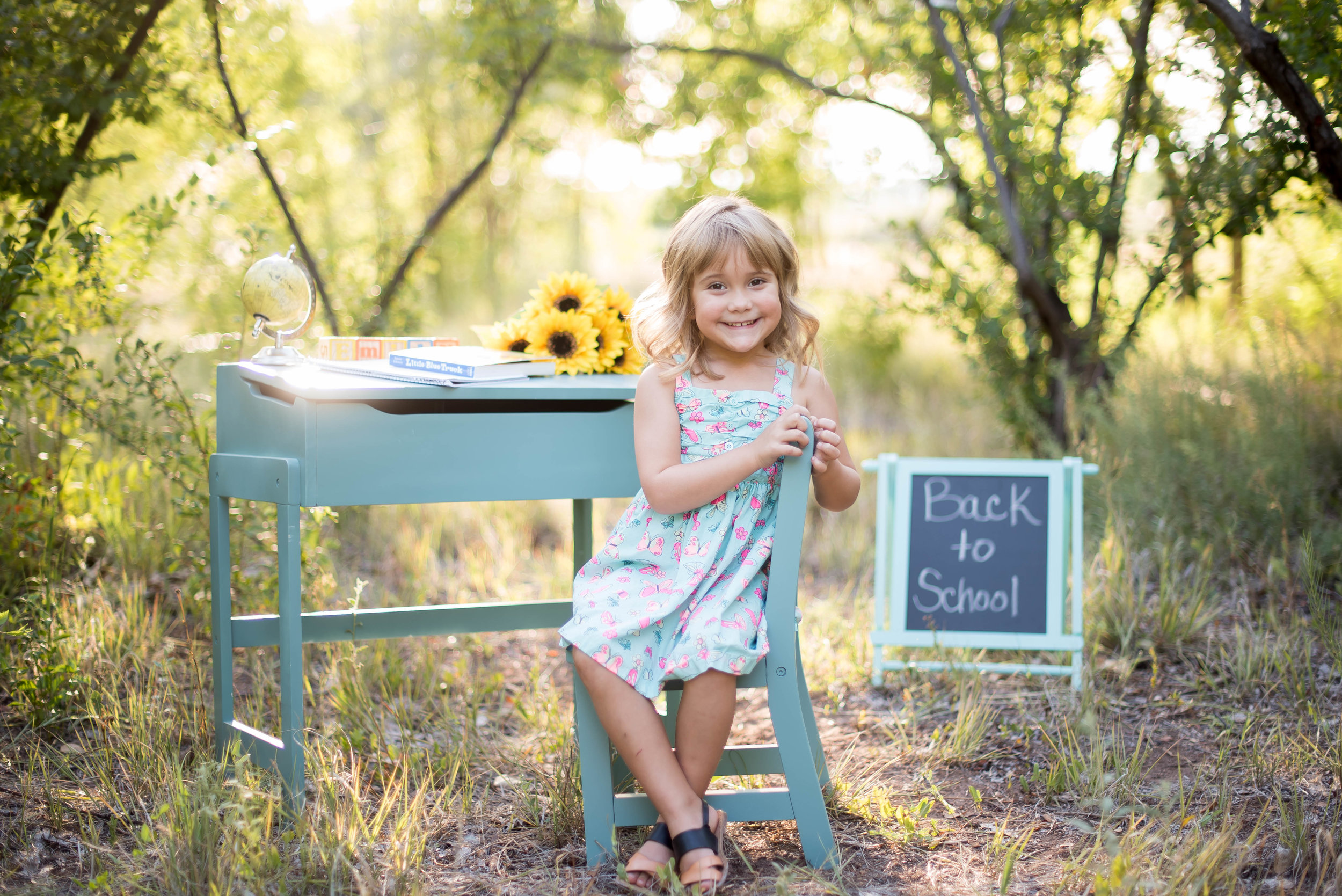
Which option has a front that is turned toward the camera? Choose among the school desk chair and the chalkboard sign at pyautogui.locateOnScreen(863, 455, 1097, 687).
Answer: the chalkboard sign

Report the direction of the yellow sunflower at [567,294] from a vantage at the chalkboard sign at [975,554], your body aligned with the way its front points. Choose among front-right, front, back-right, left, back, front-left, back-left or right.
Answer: front-right

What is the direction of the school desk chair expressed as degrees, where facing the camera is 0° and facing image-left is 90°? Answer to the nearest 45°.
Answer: approximately 90°

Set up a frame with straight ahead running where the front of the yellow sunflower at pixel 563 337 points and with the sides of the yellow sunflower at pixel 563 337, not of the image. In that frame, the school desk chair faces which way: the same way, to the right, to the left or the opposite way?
to the right

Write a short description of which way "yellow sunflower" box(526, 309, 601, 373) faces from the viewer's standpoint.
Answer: facing the viewer

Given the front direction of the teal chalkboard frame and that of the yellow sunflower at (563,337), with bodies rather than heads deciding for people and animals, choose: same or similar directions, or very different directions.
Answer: same or similar directions

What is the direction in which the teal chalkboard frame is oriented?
toward the camera

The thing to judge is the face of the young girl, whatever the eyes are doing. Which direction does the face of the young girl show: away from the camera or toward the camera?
toward the camera

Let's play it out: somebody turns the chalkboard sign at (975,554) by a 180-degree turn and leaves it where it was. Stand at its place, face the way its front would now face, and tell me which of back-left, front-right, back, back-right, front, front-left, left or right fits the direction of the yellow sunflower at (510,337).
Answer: back-left

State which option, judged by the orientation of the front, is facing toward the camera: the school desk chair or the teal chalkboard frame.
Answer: the teal chalkboard frame

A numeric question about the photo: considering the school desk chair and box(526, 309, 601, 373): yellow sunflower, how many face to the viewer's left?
1

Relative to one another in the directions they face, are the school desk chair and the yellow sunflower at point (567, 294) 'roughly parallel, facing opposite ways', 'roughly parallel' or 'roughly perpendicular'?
roughly perpendicular
